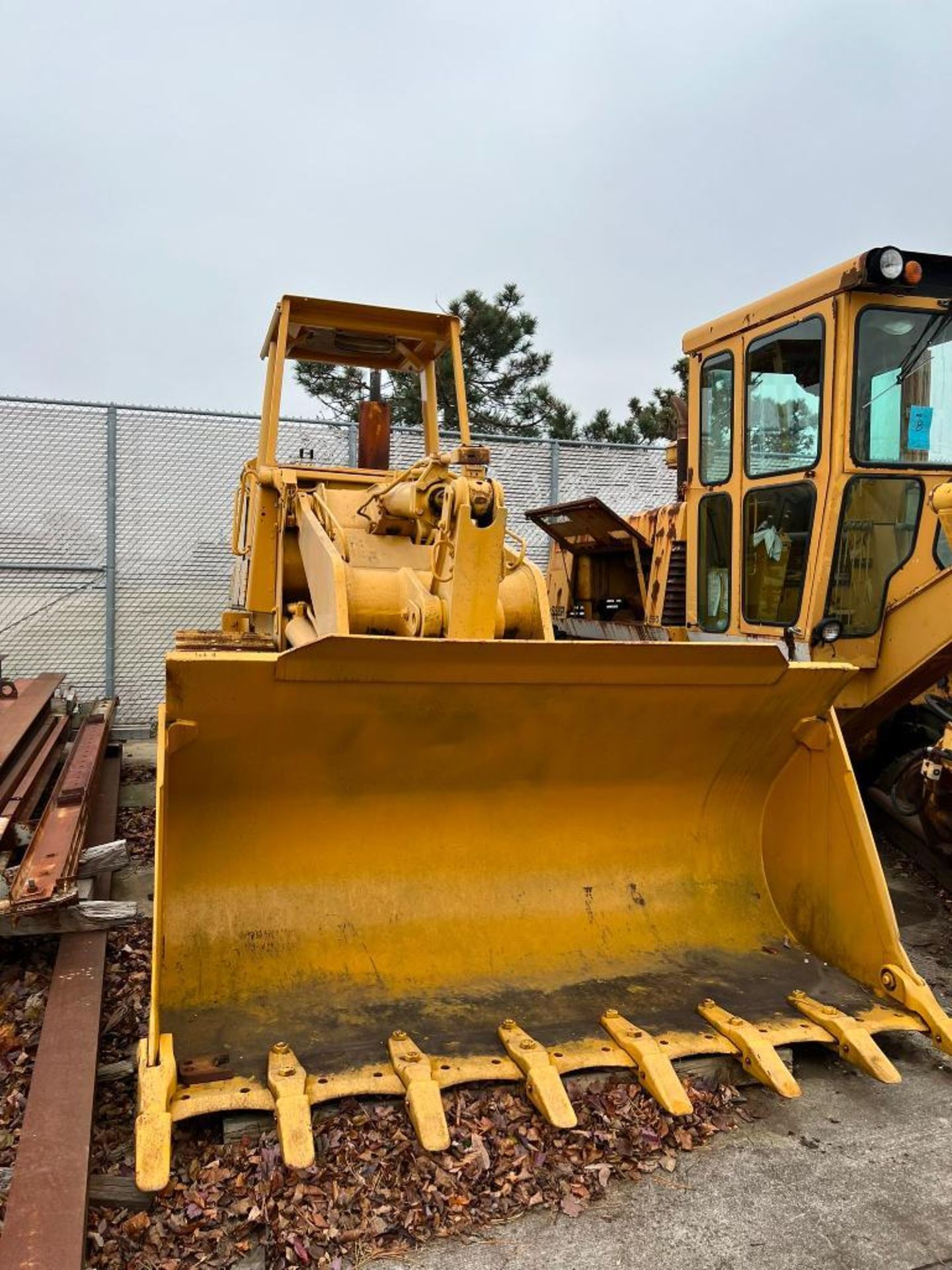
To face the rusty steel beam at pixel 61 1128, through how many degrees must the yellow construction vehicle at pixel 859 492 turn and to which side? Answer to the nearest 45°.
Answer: approximately 90° to its right

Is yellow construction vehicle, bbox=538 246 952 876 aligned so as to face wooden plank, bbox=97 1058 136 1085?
no

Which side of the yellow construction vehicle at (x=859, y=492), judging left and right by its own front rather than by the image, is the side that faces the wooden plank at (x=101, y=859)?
right

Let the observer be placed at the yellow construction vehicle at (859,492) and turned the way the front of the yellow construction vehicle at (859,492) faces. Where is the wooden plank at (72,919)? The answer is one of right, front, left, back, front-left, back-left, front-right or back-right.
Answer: right

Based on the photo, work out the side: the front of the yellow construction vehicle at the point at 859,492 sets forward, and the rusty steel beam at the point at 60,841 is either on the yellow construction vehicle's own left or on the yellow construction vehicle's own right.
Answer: on the yellow construction vehicle's own right

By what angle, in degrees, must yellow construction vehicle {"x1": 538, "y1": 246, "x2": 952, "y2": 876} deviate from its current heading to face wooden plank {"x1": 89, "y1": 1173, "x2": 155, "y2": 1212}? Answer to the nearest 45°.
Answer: approximately 90° to its right

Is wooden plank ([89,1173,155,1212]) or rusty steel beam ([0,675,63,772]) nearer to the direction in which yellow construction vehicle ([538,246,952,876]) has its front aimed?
the wooden plank

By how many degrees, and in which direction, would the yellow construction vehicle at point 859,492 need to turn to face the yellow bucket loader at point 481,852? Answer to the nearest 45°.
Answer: approximately 90° to its right

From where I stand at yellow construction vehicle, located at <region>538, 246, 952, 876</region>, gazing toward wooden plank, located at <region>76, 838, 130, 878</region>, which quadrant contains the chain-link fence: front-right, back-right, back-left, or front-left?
front-right

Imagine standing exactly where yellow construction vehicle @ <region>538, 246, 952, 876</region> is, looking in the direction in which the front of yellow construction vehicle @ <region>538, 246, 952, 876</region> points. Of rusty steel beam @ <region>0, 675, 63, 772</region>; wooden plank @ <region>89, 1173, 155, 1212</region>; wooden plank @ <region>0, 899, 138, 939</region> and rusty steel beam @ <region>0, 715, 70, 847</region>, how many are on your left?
0

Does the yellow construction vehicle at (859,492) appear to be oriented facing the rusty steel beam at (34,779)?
no

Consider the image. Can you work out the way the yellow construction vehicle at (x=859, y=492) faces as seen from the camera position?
facing the viewer and to the right of the viewer

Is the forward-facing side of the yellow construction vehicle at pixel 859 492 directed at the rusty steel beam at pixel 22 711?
no
